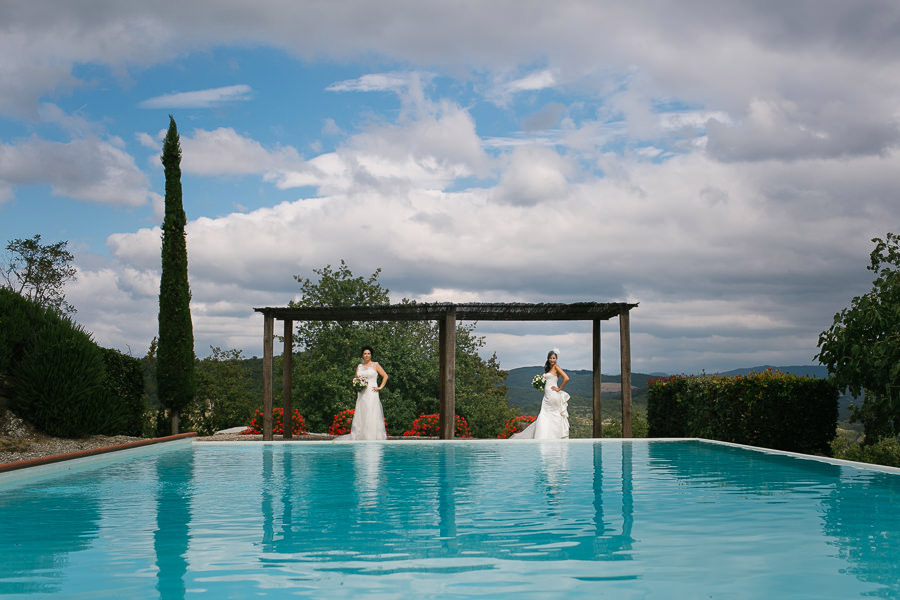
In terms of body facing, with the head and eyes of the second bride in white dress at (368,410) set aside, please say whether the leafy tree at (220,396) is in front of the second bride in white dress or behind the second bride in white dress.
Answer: behind

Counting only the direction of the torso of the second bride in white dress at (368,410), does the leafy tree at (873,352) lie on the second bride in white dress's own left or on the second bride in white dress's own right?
on the second bride in white dress's own left

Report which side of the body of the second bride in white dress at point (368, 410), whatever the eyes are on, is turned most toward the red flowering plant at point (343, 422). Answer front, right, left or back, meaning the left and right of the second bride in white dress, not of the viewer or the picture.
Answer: back

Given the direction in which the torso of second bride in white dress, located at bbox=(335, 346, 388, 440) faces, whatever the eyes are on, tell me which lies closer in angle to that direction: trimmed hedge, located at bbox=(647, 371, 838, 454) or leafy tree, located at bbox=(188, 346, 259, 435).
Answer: the trimmed hedge

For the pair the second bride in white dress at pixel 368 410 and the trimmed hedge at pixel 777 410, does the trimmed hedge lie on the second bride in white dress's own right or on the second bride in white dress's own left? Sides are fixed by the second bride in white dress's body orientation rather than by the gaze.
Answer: on the second bride in white dress's own left

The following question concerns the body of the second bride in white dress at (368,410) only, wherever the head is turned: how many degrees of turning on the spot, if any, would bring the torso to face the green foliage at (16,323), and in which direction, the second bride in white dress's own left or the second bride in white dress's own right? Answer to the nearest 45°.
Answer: approximately 90° to the second bride in white dress's own right

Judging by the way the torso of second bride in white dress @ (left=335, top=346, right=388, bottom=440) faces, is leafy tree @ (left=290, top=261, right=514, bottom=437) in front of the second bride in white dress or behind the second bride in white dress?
behind

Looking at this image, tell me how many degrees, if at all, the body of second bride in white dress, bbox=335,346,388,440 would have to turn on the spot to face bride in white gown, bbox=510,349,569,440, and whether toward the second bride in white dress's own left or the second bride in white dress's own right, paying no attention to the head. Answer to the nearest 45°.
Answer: approximately 90° to the second bride in white dress's own left
